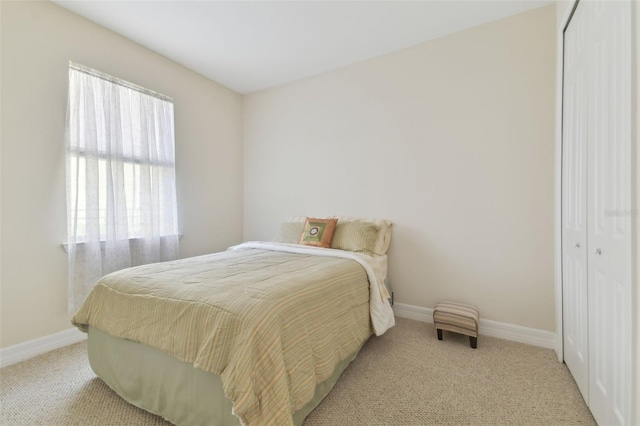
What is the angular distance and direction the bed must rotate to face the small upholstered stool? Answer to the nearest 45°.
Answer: approximately 135° to its left

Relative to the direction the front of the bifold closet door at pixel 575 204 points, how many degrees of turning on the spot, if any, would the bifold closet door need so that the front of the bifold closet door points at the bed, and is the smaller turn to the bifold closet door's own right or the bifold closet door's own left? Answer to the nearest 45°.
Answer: approximately 45° to the bifold closet door's own left

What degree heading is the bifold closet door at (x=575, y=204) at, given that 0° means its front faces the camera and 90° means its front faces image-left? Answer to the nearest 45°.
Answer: approximately 90°

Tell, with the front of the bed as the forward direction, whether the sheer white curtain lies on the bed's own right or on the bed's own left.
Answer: on the bed's own right

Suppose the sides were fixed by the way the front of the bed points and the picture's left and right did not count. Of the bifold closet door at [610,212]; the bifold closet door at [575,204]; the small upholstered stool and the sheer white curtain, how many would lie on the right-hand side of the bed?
1

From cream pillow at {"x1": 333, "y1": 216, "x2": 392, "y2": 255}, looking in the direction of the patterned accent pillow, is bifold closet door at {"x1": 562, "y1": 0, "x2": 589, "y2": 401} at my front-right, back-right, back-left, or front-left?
back-left

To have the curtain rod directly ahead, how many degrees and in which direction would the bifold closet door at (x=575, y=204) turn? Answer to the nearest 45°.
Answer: approximately 45° to its left

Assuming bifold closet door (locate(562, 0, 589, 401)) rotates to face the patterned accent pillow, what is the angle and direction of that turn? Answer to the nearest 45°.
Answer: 0° — it already faces it

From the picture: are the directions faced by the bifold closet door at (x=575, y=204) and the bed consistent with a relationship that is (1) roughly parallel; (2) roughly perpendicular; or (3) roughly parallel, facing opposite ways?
roughly perpendicular

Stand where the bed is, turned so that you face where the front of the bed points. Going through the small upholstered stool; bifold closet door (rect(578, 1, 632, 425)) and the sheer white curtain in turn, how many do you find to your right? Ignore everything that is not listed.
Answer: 1

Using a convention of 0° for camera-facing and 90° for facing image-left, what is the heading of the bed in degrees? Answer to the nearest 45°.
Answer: approximately 45°

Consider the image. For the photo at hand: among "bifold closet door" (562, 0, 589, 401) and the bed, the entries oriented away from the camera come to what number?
0

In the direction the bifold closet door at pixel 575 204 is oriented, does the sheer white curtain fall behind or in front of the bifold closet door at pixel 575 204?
in front
